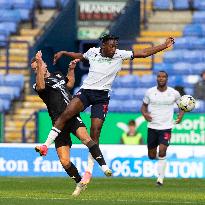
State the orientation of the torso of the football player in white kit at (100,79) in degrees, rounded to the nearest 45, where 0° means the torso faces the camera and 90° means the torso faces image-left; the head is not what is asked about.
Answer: approximately 0°

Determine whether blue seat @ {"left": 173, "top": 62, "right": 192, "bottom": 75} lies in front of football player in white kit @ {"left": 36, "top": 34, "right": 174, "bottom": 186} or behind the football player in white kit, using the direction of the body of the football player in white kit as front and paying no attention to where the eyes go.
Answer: behind

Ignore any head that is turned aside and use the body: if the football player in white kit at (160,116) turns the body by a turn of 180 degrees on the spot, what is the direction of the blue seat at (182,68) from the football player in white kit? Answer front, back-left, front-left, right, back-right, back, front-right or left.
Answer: front

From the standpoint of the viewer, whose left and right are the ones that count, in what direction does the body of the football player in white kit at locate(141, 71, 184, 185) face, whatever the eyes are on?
facing the viewer

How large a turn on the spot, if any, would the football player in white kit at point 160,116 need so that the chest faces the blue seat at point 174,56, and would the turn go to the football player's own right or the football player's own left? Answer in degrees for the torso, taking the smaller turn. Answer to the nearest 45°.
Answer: approximately 180°

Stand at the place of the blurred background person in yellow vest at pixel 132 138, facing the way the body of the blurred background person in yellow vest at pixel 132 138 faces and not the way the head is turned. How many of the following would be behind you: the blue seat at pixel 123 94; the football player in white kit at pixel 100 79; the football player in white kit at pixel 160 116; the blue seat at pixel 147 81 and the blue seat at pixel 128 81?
3

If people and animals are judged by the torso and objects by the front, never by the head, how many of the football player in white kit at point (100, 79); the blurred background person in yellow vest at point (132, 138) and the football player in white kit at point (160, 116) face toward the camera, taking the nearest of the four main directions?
3

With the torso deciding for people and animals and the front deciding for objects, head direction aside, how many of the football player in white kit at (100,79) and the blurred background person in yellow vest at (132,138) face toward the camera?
2

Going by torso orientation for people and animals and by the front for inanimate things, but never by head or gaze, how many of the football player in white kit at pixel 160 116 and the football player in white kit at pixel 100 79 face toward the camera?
2

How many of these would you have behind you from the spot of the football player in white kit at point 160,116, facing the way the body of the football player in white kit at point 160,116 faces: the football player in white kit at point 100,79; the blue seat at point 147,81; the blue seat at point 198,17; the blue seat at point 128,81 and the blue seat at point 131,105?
4

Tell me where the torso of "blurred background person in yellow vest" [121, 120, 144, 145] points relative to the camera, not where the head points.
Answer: toward the camera
